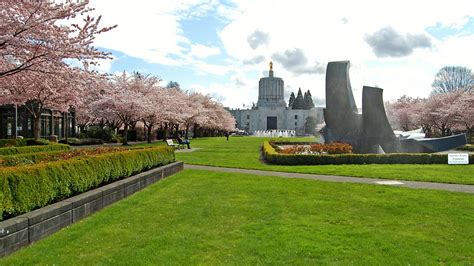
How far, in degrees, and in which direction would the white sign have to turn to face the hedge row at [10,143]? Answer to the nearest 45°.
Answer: approximately 90° to its right

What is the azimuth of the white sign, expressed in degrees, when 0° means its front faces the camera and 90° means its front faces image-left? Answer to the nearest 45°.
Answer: approximately 0°

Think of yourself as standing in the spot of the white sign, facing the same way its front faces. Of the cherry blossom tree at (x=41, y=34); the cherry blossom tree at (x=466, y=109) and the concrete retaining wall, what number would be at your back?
1

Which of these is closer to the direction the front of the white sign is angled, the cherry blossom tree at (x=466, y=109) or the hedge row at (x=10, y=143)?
the hedge row

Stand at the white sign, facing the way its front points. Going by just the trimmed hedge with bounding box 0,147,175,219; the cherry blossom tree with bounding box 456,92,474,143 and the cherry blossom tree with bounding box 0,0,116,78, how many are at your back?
1

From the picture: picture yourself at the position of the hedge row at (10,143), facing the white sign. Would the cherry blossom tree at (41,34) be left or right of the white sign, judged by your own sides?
right

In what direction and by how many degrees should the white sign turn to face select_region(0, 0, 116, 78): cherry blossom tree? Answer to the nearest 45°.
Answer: approximately 45° to its right

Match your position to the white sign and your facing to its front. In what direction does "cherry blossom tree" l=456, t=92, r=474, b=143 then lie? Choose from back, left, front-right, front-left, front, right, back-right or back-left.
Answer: back

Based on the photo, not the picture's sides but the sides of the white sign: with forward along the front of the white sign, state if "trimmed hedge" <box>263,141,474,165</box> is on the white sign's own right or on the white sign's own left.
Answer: on the white sign's own right

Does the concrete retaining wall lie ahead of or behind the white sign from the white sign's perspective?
ahead

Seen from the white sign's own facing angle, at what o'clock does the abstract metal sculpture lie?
The abstract metal sculpture is roughly at 4 o'clock from the white sign.

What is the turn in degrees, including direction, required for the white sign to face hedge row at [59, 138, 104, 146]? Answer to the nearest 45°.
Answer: approximately 90° to its right

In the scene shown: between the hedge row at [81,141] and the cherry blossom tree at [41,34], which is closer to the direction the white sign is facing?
the cherry blossom tree

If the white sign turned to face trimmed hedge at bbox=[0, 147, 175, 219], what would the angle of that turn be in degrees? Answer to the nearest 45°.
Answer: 0° — it already faces it
